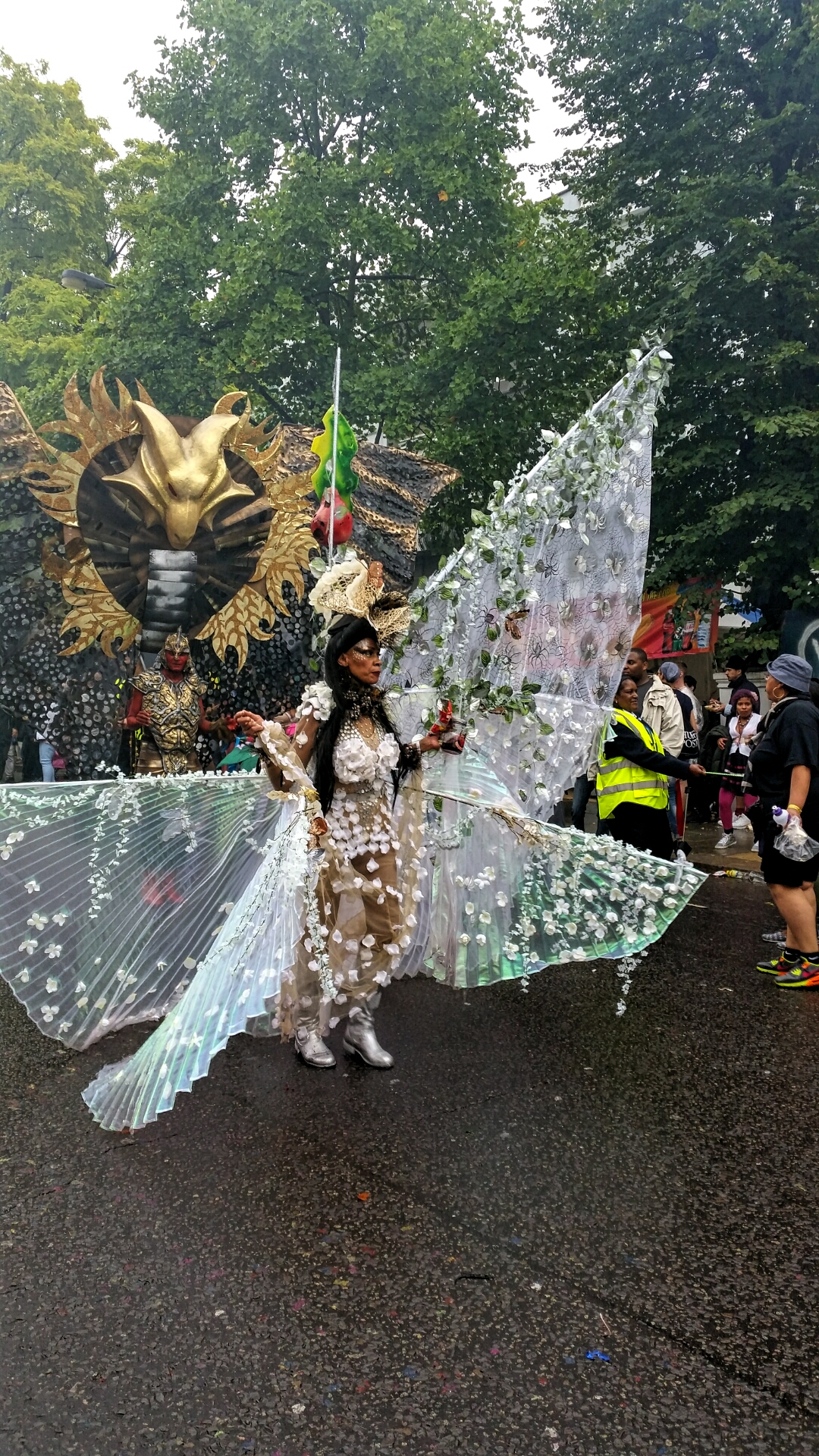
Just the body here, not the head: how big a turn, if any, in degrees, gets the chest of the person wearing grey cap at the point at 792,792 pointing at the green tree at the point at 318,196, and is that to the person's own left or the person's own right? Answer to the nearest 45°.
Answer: approximately 45° to the person's own right

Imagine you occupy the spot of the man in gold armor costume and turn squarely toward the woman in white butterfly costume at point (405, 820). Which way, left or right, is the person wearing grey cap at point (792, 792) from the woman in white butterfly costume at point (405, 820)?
left

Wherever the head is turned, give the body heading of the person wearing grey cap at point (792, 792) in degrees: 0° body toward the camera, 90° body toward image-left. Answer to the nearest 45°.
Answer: approximately 90°

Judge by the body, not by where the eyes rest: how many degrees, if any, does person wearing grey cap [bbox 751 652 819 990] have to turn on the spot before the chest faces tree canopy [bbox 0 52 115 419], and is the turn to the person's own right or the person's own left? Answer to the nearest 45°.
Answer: approximately 45° to the person's own right

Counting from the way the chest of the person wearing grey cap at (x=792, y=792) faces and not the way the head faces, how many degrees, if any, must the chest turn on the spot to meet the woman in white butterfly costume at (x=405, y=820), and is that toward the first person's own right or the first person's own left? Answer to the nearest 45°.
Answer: approximately 45° to the first person's own left

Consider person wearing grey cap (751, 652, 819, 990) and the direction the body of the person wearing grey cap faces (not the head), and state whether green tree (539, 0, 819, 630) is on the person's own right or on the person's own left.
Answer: on the person's own right
